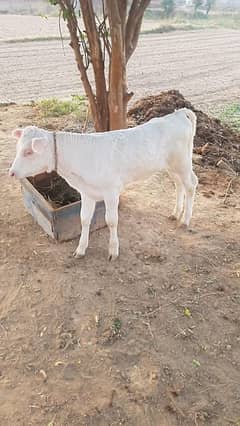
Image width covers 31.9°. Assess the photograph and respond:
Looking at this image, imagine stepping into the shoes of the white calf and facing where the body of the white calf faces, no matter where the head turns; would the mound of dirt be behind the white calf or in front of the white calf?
behind

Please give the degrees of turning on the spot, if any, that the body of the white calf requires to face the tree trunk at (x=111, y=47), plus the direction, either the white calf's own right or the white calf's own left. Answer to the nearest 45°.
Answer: approximately 135° to the white calf's own right

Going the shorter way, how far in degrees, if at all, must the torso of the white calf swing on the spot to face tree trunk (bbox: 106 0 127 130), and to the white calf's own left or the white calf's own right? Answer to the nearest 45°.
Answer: approximately 135° to the white calf's own right

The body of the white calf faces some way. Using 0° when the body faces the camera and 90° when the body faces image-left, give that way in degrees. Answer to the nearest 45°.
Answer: approximately 45°
